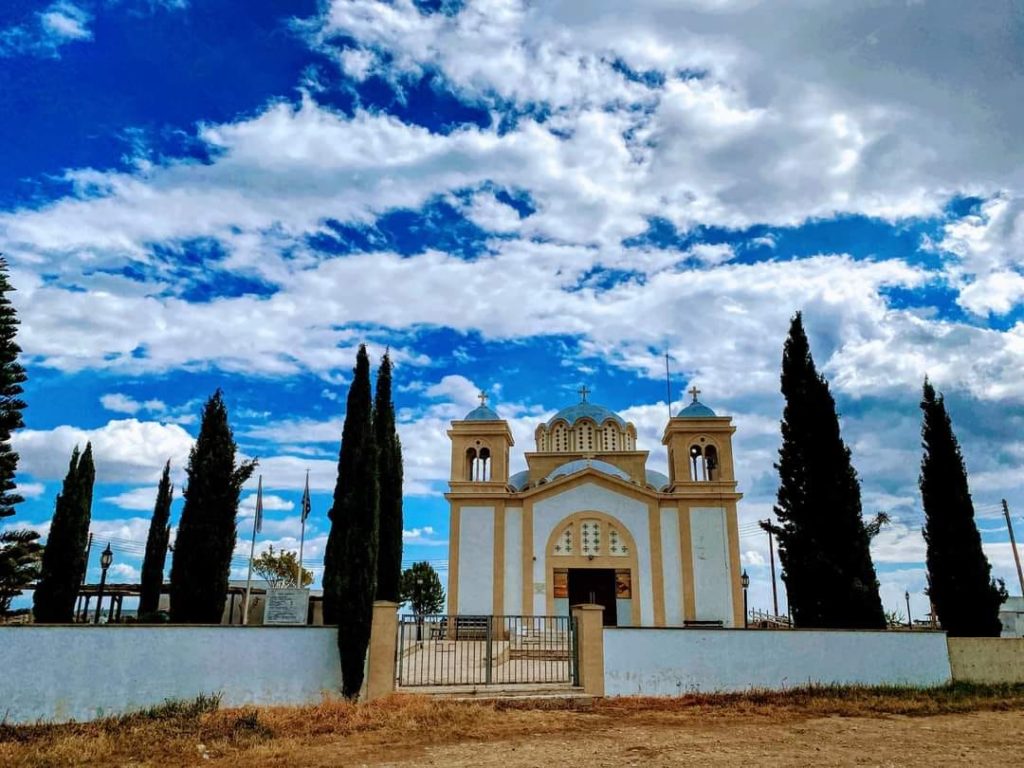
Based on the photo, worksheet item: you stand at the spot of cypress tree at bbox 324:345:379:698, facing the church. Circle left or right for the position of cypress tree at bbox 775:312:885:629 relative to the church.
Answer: right

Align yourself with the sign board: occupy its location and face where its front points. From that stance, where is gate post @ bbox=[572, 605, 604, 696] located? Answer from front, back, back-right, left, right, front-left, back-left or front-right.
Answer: front-left

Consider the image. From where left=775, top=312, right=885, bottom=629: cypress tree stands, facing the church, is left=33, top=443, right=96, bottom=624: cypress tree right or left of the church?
left

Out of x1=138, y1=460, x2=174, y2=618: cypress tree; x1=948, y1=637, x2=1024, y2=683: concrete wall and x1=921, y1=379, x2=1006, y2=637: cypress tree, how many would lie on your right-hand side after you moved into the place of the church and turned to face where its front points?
1

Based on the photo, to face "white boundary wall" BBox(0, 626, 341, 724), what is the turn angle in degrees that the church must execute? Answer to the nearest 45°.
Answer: approximately 45° to its right

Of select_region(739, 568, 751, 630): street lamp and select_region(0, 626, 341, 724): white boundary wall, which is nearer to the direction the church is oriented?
the white boundary wall

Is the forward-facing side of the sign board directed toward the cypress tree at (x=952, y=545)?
no

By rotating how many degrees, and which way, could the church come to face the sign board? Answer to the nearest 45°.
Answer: approximately 45° to its right

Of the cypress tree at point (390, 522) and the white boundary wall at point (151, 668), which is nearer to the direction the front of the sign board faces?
the white boundary wall

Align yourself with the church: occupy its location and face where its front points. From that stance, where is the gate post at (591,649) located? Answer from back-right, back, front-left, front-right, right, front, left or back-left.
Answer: front

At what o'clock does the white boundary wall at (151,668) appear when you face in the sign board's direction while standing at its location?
The white boundary wall is roughly at 1 o'clock from the sign board.

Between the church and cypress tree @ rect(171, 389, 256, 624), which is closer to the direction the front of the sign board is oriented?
the cypress tree

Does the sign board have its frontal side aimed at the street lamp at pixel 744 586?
no

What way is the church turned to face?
toward the camera

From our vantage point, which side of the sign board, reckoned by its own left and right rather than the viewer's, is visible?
front

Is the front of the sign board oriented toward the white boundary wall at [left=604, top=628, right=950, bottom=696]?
no

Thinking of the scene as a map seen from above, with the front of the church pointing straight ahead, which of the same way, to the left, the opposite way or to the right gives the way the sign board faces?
the same way
